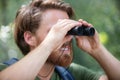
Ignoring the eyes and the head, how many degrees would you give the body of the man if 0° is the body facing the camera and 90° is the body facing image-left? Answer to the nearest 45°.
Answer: approximately 315°
